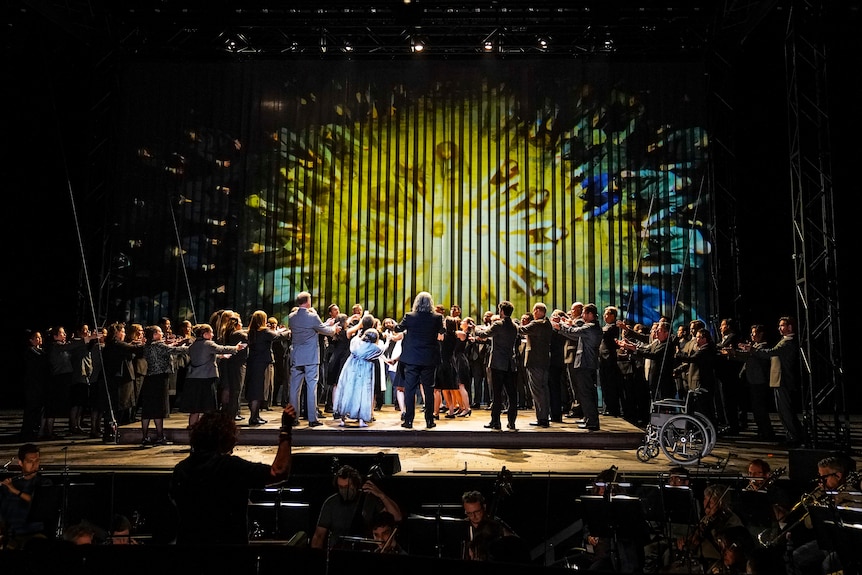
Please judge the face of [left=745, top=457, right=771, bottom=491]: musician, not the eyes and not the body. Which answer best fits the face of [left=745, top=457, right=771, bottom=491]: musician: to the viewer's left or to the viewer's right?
to the viewer's left

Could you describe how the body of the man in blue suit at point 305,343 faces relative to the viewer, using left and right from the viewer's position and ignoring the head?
facing away from the viewer and to the right of the viewer

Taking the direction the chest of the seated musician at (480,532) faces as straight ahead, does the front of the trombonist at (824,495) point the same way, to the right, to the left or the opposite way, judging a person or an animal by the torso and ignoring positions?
to the right

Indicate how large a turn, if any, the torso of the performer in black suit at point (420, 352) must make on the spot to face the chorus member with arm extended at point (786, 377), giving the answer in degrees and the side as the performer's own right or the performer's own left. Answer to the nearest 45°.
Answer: approximately 90° to the performer's own right

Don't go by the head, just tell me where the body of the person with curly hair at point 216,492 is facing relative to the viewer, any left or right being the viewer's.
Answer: facing away from the viewer

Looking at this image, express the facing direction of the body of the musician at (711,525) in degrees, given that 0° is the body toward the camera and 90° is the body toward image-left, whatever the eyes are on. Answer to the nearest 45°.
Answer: approximately 45°

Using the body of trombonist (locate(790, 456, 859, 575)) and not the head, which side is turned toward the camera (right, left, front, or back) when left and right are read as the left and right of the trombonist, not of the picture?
left

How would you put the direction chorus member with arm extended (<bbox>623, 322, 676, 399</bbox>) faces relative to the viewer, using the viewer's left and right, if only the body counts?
facing to the left of the viewer

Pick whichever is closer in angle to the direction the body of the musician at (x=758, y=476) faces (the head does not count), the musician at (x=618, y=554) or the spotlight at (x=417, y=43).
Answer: the musician

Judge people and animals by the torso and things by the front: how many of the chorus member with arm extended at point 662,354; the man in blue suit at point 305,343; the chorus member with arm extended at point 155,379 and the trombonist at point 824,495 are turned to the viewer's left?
2

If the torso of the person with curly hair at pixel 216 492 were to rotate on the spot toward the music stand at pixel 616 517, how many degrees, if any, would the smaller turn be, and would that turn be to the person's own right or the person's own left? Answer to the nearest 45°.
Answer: approximately 90° to the person's own right

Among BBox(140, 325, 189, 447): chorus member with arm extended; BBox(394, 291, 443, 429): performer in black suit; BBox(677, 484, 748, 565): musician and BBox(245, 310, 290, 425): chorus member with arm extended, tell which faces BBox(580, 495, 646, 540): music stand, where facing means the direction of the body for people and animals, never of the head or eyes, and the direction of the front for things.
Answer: the musician

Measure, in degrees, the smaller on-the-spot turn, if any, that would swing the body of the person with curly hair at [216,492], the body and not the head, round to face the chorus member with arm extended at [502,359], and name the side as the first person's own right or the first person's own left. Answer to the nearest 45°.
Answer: approximately 45° to the first person's own right

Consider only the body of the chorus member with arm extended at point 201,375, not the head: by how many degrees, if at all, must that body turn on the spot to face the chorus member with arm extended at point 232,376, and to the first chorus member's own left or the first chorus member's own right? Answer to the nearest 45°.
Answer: approximately 45° to the first chorus member's own left
